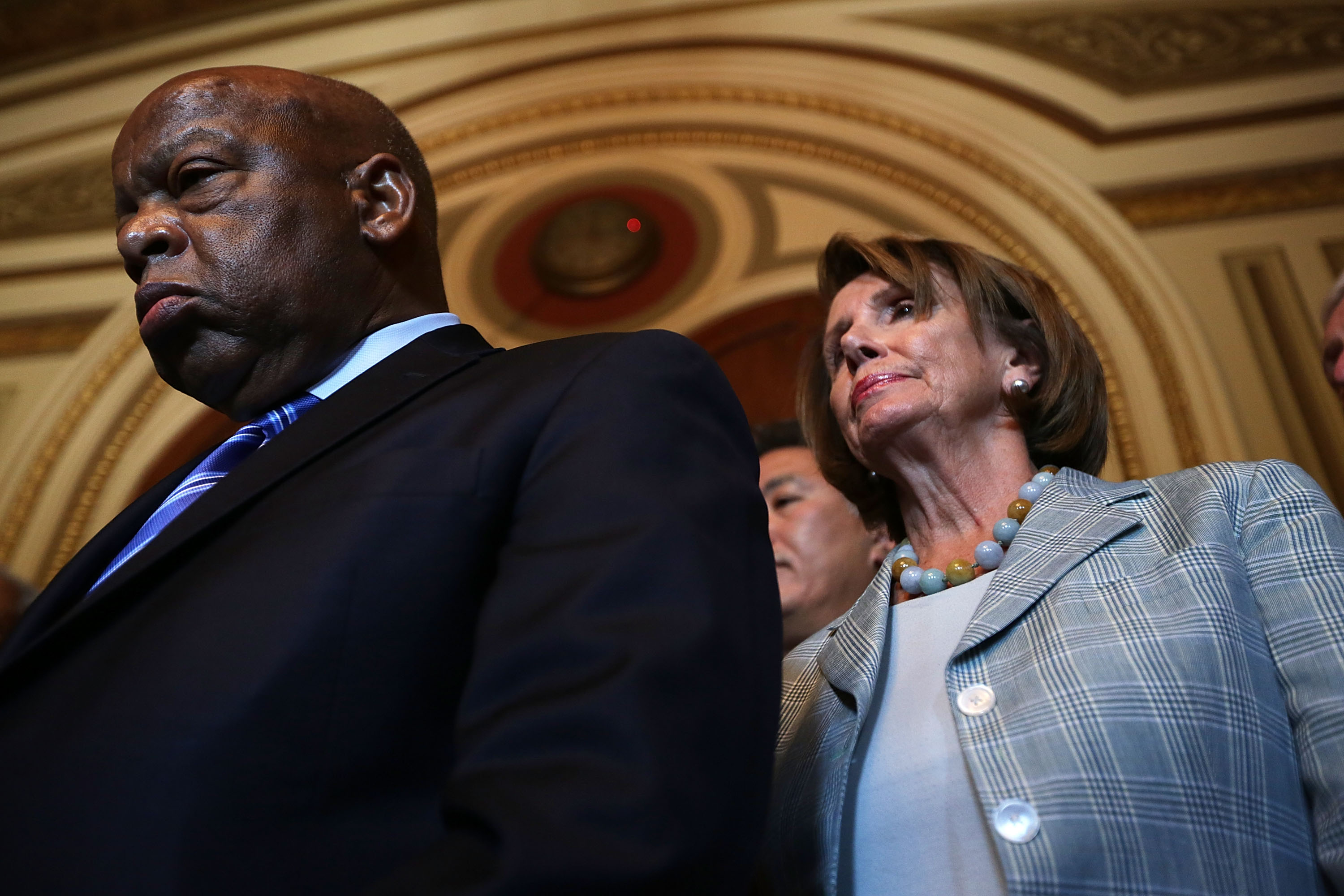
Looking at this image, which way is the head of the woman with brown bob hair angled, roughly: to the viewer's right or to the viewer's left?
to the viewer's left

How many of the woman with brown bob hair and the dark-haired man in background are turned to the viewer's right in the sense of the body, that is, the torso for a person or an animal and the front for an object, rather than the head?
0

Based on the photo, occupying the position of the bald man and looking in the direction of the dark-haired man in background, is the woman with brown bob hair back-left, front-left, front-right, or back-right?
front-right

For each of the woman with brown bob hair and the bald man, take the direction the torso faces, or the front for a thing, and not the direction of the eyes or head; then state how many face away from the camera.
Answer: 0

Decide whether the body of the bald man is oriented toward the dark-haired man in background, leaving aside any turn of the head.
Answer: no

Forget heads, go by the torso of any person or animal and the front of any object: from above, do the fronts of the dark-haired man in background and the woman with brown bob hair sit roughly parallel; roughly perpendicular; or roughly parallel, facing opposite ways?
roughly parallel

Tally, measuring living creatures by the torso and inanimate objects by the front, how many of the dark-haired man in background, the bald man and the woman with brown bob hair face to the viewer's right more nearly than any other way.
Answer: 0

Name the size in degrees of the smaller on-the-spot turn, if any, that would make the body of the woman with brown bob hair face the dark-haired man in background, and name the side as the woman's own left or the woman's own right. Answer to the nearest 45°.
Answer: approximately 135° to the woman's own right

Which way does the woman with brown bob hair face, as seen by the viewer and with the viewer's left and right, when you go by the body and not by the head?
facing the viewer and to the left of the viewer

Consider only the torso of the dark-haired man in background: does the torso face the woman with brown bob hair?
no

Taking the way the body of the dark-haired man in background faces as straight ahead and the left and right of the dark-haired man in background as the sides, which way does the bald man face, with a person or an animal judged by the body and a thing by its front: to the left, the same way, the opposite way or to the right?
the same way

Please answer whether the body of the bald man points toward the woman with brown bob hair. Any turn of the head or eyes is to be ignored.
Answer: no

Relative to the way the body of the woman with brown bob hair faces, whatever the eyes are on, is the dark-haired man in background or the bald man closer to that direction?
the bald man

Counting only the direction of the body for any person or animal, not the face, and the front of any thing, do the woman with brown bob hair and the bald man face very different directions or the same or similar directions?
same or similar directions

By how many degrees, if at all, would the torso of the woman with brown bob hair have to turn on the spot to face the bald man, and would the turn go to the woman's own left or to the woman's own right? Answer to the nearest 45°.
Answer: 0° — they already face them

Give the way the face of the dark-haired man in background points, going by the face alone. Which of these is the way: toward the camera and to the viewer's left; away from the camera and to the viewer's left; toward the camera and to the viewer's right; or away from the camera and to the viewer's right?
toward the camera and to the viewer's left

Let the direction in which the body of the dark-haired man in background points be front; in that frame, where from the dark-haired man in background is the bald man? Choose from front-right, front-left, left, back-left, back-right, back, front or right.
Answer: front-left
